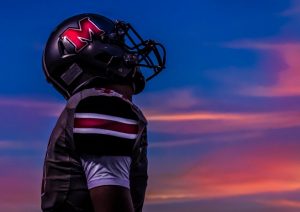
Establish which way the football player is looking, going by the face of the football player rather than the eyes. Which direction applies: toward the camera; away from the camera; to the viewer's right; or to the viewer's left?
to the viewer's right

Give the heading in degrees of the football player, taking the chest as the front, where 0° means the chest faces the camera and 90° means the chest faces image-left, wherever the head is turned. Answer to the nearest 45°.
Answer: approximately 270°
